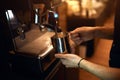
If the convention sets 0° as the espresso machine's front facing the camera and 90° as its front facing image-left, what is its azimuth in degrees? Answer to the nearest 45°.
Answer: approximately 315°
